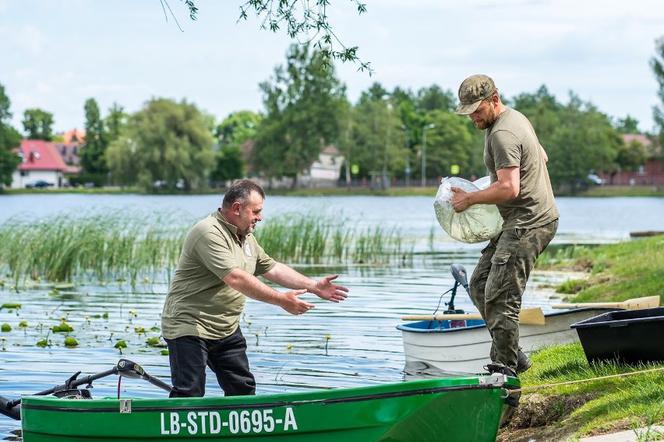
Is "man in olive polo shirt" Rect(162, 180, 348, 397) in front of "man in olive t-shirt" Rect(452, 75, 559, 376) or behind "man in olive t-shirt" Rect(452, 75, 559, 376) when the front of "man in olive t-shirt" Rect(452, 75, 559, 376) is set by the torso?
in front

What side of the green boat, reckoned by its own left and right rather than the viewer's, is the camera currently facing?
right

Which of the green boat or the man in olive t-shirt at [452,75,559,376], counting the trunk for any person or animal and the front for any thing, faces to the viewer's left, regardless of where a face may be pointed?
the man in olive t-shirt

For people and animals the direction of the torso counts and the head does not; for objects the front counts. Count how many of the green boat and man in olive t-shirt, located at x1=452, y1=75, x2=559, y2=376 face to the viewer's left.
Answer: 1

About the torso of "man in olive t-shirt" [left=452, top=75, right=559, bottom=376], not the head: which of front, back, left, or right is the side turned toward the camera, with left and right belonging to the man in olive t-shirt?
left

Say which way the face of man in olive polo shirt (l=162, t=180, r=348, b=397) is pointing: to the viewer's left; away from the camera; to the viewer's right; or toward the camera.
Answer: to the viewer's right

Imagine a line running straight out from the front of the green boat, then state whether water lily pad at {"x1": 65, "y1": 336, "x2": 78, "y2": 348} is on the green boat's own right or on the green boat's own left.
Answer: on the green boat's own left

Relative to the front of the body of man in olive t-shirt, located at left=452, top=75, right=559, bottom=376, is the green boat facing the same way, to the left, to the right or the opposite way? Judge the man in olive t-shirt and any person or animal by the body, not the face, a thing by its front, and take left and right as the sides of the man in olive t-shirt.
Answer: the opposite way
